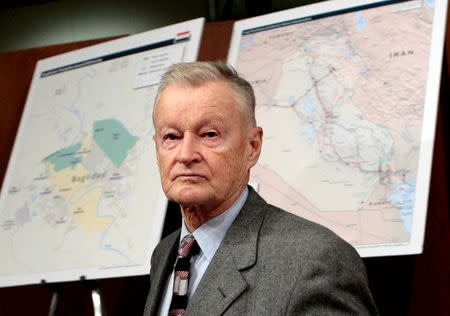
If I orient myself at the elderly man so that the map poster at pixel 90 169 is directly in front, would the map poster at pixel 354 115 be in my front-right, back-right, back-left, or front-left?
front-right

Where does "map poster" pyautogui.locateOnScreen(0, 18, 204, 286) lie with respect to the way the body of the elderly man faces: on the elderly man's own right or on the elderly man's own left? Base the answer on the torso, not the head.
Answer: on the elderly man's own right

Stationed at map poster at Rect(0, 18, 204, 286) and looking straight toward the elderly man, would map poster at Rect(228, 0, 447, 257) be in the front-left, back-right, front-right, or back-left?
front-left

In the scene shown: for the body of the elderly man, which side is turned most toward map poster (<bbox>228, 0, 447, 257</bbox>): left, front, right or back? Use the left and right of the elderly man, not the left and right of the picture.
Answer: back

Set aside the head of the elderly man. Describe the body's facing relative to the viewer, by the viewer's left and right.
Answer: facing the viewer and to the left of the viewer
